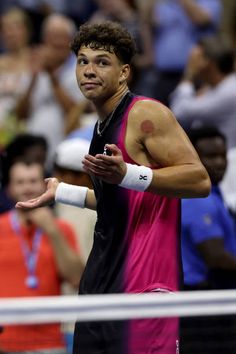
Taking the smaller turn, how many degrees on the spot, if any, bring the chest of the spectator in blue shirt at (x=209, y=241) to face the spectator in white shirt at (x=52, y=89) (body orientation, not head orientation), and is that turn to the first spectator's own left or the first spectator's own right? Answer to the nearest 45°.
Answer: approximately 180°

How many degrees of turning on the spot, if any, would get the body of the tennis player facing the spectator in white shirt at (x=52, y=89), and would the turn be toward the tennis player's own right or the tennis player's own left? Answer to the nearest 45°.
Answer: approximately 90° to the tennis player's own right

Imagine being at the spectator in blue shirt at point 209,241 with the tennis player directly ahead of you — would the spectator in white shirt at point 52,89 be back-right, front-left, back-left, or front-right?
back-right

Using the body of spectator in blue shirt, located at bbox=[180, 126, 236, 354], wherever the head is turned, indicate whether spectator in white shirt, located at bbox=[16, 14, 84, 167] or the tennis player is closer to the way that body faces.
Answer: the tennis player

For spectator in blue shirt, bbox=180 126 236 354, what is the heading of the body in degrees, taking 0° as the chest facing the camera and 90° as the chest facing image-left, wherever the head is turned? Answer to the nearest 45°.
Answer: approximately 315°

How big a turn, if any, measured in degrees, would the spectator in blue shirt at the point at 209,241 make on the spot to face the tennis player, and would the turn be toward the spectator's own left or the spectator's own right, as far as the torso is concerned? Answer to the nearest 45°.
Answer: approximately 45° to the spectator's own right
